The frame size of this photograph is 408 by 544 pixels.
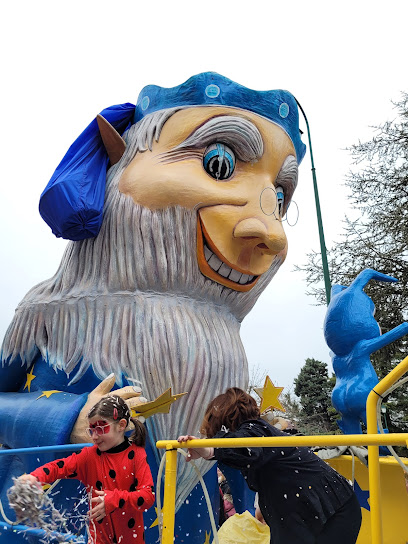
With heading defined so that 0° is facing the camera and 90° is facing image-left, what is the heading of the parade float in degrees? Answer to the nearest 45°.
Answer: approximately 315°

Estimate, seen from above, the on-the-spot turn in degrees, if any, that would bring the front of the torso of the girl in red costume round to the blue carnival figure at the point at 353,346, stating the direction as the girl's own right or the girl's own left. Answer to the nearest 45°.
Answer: approximately 180°

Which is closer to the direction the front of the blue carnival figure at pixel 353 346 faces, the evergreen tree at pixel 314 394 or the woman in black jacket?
the evergreen tree

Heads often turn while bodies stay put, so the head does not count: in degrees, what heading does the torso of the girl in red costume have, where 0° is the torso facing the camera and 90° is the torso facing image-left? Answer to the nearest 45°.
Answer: approximately 45°

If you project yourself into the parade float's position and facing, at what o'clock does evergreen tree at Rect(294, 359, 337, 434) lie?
The evergreen tree is roughly at 8 o'clock from the parade float.

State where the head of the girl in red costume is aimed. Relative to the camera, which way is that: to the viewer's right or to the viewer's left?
to the viewer's left
